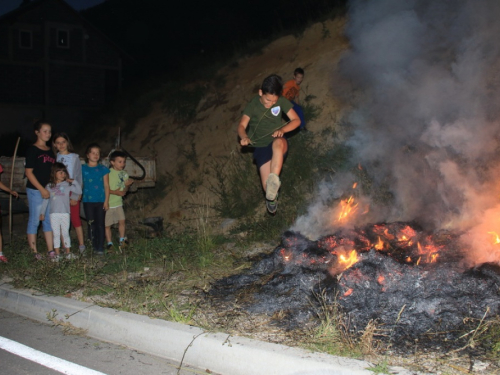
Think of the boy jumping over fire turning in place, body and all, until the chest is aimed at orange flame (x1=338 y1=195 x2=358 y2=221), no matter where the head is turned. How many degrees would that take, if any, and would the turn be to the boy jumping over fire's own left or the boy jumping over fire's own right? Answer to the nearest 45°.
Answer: approximately 135° to the boy jumping over fire's own left

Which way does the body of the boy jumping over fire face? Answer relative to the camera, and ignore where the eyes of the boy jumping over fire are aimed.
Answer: toward the camera

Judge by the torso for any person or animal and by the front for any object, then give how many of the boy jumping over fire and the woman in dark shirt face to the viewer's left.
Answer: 0

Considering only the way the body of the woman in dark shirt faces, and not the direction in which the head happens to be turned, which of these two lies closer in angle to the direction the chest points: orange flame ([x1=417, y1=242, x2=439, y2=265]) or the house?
the orange flame

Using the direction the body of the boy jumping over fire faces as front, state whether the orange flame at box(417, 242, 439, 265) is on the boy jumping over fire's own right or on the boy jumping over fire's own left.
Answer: on the boy jumping over fire's own left

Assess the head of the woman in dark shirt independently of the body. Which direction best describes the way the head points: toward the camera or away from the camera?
toward the camera

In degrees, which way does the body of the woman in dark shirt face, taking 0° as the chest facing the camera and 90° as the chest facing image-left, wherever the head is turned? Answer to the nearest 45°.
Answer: approximately 315°

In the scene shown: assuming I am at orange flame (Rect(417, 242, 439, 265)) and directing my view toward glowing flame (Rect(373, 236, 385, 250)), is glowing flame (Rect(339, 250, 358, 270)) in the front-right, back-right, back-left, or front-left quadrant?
front-left
